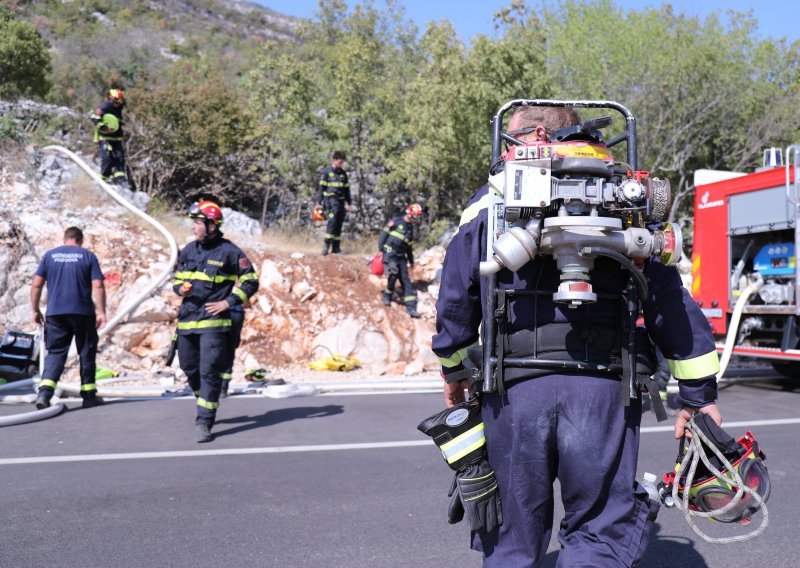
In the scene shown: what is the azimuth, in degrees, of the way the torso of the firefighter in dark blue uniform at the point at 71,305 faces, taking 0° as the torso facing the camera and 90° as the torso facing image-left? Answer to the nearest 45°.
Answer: approximately 180°

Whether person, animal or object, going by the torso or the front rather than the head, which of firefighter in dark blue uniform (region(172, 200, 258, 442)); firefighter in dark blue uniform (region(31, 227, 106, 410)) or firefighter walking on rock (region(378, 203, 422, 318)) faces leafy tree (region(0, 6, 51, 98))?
firefighter in dark blue uniform (region(31, 227, 106, 410))

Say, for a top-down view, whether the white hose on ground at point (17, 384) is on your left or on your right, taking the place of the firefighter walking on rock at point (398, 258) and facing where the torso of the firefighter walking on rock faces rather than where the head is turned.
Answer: on your right

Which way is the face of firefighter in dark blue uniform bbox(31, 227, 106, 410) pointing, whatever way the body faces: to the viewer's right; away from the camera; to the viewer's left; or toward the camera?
away from the camera

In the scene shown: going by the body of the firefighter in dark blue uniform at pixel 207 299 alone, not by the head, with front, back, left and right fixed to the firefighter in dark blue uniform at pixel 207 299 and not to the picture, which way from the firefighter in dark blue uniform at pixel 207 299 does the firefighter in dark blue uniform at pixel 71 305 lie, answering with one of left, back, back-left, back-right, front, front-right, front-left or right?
right

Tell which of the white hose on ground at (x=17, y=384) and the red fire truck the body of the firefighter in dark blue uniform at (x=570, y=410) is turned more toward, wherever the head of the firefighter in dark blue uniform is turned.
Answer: the red fire truck

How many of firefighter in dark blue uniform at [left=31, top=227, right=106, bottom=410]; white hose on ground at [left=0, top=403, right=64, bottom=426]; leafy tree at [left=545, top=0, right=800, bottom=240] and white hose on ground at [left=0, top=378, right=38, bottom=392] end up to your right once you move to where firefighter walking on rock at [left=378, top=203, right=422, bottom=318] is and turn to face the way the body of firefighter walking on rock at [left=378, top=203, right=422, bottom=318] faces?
3

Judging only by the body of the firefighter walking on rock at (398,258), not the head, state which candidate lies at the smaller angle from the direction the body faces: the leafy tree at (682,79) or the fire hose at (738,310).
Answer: the fire hose

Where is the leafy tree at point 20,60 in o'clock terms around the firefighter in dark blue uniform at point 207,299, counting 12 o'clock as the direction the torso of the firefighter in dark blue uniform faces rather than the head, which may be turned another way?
The leafy tree is roughly at 4 o'clock from the firefighter in dark blue uniform.

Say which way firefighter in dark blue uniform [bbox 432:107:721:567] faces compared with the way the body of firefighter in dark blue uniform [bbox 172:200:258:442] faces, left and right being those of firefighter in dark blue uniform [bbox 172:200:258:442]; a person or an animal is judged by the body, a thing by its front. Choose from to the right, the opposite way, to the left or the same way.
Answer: the opposite way

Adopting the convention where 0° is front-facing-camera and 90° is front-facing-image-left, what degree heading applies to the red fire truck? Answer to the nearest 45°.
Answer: approximately 225°

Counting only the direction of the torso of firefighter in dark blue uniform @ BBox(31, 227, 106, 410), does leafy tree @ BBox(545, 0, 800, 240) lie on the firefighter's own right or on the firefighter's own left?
on the firefighter's own right

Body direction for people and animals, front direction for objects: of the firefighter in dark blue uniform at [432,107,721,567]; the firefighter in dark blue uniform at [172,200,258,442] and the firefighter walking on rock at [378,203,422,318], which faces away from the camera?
the firefighter in dark blue uniform at [432,107,721,567]

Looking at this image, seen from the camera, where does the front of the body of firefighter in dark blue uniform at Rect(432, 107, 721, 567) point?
away from the camera

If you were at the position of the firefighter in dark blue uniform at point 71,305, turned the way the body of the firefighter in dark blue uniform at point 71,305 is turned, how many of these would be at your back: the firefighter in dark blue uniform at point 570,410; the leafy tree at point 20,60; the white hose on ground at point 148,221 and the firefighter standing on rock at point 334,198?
1
